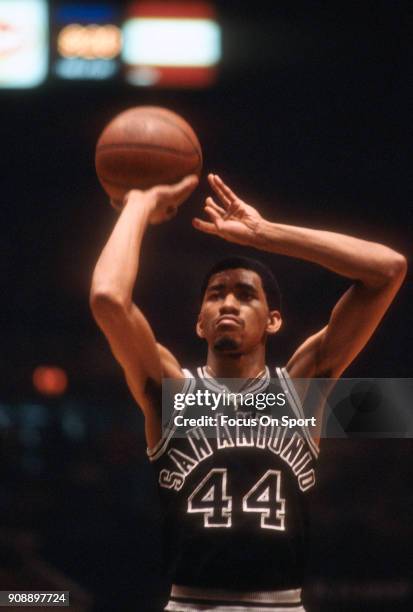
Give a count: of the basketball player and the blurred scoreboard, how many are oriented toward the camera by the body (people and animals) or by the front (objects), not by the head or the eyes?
2

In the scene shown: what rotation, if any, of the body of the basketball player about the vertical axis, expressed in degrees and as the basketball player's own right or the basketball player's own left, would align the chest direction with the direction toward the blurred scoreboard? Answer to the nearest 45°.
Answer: approximately 180°

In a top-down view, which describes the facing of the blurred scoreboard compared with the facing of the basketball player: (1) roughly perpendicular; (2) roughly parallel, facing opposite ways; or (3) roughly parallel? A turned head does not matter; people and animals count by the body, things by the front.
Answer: roughly parallel

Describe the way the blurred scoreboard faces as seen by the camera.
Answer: facing the viewer

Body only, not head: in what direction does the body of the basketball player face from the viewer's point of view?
toward the camera

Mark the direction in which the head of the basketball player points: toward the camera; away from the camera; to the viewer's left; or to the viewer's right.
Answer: toward the camera

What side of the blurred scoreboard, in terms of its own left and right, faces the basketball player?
front
